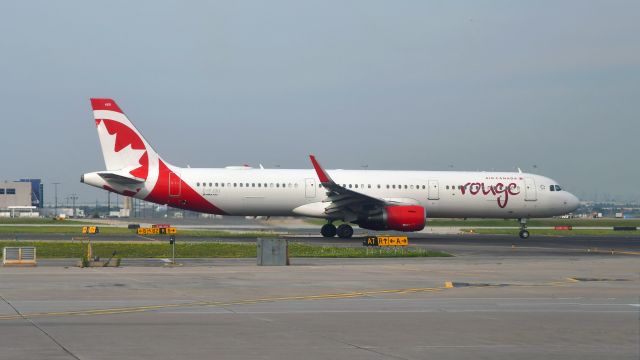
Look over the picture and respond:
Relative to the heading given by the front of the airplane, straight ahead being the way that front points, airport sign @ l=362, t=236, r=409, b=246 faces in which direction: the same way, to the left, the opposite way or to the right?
to the right

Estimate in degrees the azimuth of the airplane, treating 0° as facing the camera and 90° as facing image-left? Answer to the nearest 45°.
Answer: approximately 270°

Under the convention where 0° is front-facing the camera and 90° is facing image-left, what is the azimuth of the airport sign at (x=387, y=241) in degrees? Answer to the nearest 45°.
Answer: approximately 0°

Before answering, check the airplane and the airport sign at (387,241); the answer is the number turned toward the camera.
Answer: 1

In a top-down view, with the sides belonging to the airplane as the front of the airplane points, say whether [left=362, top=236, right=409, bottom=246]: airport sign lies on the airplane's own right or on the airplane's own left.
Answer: on the airplane's own right
